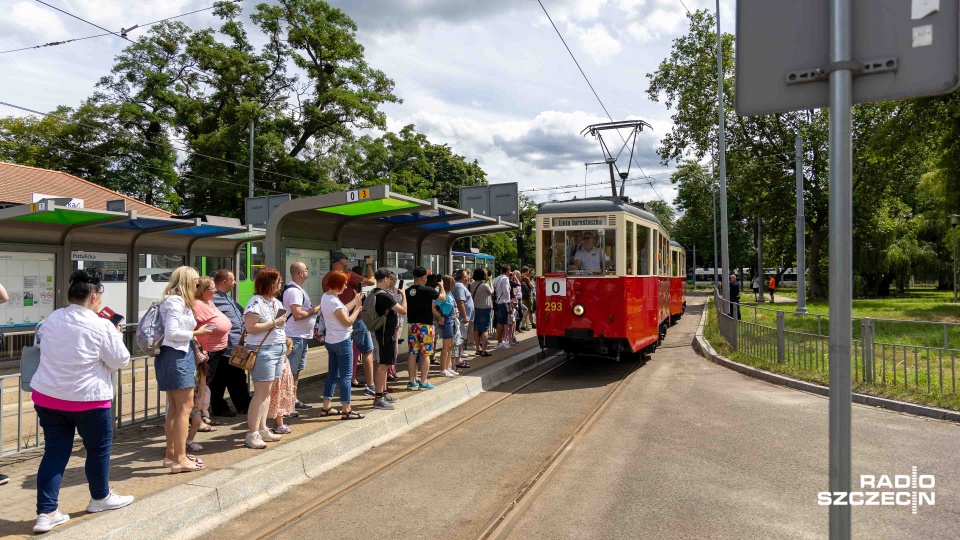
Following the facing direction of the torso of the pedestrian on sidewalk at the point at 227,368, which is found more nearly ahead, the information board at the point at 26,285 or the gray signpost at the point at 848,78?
the gray signpost

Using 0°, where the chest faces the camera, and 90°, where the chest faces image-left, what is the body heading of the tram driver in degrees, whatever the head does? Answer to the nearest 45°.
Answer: approximately 0°

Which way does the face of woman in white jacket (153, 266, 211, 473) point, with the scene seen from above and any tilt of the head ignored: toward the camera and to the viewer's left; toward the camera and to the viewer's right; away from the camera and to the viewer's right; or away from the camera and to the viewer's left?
away from the camera and to the viewer's right

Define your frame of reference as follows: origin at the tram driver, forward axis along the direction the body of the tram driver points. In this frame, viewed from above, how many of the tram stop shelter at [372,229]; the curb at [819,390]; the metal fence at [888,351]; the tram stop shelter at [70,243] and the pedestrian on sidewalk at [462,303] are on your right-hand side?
3

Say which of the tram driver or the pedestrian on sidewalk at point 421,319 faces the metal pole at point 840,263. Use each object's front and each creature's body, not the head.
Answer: the tram driver

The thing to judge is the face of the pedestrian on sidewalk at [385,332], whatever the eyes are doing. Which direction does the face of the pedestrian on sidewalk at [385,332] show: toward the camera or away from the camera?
away from the camera

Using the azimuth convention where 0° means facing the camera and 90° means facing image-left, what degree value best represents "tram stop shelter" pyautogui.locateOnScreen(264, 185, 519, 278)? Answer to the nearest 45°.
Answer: approximately 315°

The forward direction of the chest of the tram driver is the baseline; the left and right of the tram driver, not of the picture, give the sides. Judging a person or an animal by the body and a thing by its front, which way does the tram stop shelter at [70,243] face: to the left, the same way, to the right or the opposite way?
to the left

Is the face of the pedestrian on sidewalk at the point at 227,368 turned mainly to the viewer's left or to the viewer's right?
to the viewer's right

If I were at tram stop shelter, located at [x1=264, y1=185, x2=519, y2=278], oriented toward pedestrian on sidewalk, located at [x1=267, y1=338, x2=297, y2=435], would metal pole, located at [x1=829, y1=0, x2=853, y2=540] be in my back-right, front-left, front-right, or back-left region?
front-left

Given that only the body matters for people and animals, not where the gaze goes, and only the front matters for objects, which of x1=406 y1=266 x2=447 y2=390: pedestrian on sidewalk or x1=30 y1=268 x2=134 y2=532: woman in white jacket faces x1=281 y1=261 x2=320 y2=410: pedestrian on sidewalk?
the woman in white jacket

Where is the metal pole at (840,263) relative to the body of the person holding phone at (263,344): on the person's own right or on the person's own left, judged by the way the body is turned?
on the person's own right

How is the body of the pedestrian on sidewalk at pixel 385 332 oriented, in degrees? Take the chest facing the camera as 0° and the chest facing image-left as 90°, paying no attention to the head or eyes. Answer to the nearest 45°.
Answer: approximately 270°

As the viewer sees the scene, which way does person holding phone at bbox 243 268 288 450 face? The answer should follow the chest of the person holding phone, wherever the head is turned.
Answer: to the viewer's right

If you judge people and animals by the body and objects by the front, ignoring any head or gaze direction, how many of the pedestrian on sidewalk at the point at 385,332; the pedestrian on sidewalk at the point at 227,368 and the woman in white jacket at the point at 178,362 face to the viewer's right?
3
